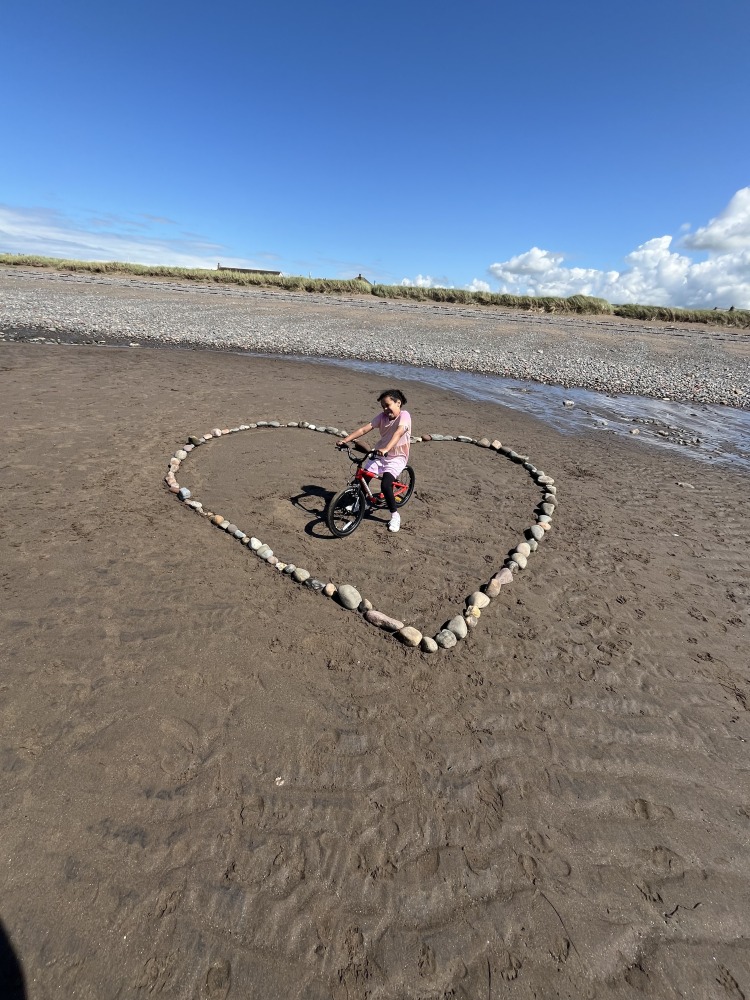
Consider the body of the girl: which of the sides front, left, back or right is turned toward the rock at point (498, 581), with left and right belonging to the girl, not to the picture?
left

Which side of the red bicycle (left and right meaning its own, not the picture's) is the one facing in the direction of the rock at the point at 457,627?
left

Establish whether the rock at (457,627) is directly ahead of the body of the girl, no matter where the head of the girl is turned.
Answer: no

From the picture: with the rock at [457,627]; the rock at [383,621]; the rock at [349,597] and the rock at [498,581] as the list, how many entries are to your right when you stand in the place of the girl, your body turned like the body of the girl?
0

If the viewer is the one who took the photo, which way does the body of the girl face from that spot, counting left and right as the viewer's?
facing the viewer and to the left of the viewer

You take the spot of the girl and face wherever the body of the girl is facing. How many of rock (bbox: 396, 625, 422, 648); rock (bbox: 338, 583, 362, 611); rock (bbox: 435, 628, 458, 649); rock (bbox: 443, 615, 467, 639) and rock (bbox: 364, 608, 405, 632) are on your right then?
0

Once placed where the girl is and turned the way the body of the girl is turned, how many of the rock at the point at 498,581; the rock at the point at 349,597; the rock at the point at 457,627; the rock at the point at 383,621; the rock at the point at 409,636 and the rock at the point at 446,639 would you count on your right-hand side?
0

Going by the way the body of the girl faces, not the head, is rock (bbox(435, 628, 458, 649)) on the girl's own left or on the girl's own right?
on the girl's own left

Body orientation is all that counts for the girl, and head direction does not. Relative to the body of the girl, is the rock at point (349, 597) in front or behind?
in front

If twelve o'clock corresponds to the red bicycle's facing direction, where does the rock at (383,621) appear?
The rock is roughly at 10 o'clock from the red bicycle.

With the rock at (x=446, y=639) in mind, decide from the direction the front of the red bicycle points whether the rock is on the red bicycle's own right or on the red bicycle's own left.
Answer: on the red bicycle's own left

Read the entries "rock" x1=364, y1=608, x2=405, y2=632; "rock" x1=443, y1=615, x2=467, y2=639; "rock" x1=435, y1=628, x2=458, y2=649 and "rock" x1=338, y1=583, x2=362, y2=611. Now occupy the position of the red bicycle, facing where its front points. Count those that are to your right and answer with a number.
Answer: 0

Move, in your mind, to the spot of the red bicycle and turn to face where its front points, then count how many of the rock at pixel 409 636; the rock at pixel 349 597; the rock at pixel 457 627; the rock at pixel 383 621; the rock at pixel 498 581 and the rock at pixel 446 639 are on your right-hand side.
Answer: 0

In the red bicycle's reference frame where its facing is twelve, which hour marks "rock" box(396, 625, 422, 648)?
The rock is roughly at 10 o'clock from the red bicycle.
